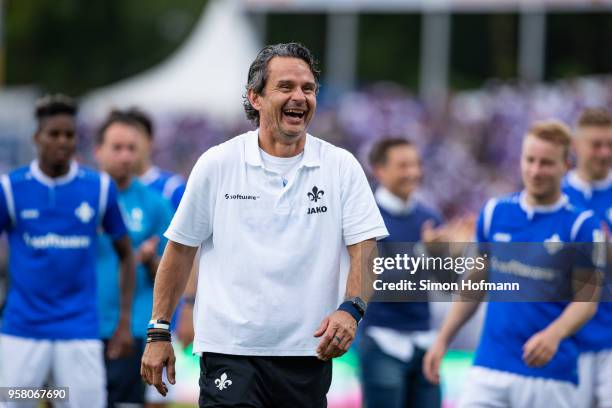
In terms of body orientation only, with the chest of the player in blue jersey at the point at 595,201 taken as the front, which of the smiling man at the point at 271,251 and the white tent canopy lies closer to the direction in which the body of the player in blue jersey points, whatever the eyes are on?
the smiling man

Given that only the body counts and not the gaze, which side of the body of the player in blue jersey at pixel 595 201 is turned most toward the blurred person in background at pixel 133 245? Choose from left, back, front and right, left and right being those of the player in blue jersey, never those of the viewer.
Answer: right

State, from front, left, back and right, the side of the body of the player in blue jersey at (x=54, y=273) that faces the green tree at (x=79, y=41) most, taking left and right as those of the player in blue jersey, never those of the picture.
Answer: back

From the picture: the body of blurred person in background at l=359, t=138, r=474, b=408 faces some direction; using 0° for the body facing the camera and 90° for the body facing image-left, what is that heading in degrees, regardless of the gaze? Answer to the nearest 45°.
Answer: approximately 315°

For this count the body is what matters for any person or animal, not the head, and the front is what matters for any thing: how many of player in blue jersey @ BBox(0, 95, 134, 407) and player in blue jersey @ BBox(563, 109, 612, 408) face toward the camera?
2

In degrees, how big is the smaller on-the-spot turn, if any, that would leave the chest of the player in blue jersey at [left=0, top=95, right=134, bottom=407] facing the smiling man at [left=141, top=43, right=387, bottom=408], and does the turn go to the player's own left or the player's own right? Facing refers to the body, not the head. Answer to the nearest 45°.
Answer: approximately 45° to the player's own left

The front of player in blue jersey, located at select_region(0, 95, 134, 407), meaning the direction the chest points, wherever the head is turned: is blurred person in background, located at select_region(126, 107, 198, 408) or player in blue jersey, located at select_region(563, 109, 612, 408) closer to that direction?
the player in blue jersey
